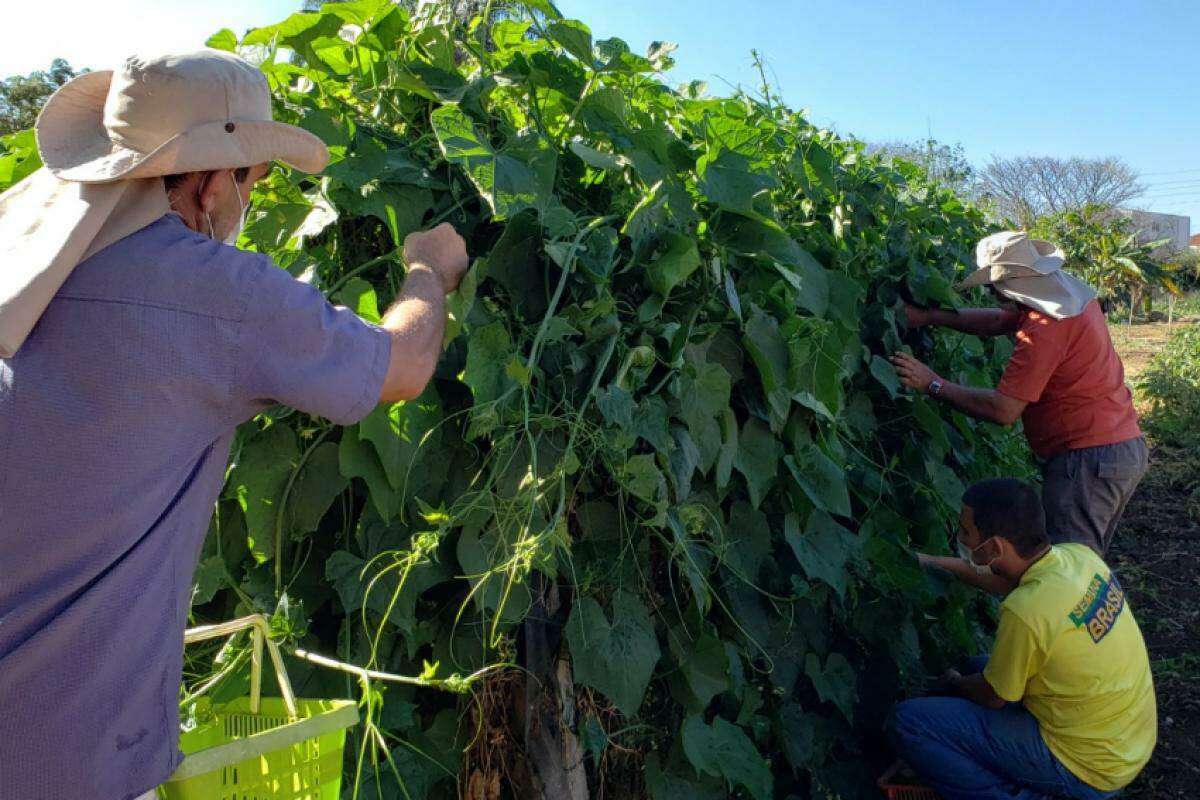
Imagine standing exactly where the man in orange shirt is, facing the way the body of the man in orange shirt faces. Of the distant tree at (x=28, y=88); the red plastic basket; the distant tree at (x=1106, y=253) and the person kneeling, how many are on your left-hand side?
2

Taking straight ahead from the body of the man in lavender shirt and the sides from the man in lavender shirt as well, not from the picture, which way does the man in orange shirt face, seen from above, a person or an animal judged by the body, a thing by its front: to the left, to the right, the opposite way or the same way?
to the left

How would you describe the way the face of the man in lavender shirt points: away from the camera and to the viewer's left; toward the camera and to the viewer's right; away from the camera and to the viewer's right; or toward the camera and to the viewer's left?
away from the camera and to the viewer's right

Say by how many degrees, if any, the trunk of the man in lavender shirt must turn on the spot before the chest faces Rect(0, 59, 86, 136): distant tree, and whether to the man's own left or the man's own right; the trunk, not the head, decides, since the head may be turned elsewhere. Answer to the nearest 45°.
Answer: approximately 45° to the man's own left

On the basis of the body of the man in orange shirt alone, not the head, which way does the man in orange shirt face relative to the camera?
to the viewer's left

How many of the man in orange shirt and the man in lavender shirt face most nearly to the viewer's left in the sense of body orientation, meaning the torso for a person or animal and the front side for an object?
1

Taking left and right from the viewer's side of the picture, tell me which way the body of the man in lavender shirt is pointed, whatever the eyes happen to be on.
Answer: facing away from the viewer and to the right of the viewer
